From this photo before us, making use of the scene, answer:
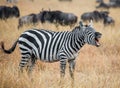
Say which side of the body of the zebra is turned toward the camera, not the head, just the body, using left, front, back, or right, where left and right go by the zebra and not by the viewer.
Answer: right

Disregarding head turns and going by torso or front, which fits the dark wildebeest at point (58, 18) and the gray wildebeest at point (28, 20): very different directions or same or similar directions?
very different directions

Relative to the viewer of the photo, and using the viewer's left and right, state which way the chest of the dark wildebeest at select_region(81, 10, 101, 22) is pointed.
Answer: facing to the right of the viewer
